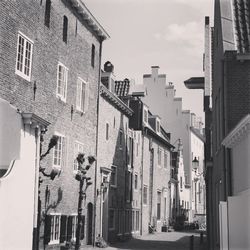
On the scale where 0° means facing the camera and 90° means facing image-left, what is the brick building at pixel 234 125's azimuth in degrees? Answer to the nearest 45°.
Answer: approximately 90°

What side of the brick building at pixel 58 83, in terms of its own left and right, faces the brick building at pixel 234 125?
front

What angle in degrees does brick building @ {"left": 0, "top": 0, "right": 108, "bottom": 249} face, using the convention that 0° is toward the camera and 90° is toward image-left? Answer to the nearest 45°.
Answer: approximately 315°

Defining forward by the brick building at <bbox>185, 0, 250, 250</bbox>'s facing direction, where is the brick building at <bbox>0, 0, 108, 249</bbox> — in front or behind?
in front

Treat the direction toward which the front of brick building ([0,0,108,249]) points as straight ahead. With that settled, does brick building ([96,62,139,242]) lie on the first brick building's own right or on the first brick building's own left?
on the first brick building's own left

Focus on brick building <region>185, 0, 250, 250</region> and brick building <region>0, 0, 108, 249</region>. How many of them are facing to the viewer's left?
1

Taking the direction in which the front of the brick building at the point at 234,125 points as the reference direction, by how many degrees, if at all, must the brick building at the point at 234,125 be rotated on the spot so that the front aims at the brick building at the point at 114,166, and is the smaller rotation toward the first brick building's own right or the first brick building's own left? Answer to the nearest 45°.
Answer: approximately 45° to the first brick building's own right

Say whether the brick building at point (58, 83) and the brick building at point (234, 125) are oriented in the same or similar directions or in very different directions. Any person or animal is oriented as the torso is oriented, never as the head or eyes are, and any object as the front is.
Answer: very different directions
